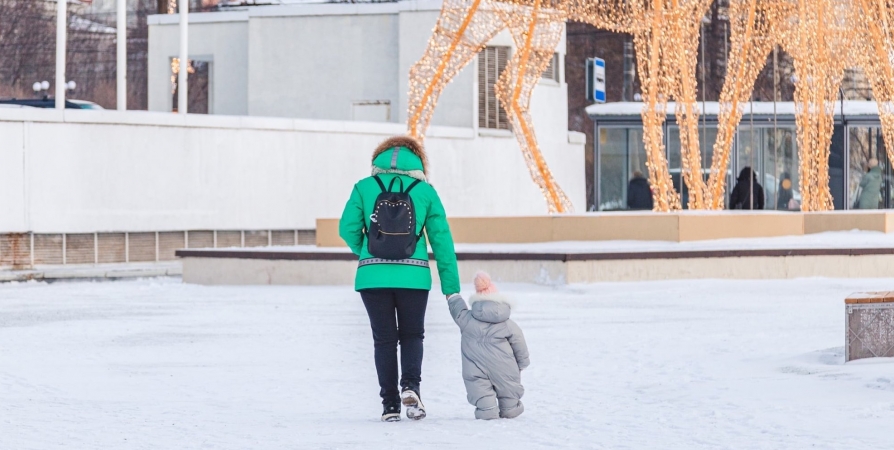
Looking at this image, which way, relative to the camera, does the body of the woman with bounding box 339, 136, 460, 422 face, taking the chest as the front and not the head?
away from the camera

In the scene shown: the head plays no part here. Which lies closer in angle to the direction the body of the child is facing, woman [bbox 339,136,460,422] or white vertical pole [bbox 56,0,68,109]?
the white vertical pole

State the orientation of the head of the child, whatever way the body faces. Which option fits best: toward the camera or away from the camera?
away from the camera

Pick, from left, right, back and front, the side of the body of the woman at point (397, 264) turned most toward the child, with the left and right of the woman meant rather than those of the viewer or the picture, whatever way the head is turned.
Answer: right

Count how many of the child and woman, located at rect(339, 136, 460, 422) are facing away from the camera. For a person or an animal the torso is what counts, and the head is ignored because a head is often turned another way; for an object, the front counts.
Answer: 2

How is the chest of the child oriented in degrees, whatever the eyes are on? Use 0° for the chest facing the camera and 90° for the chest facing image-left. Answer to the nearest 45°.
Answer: approximately 180°

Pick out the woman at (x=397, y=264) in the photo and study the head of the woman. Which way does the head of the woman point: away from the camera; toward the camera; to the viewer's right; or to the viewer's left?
away from the camera
